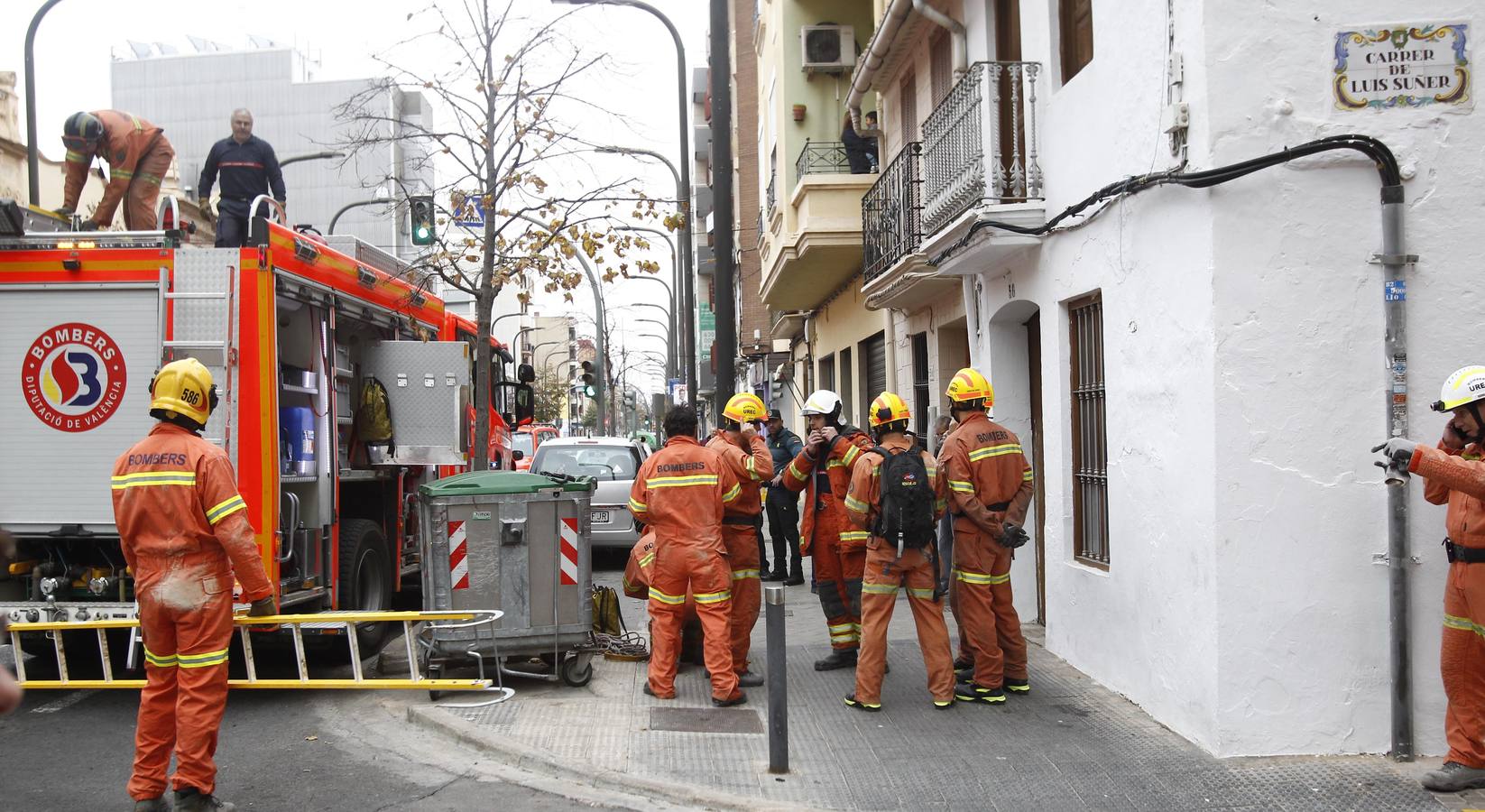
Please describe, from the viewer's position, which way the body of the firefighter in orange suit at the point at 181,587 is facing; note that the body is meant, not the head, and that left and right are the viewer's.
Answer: facing away from the viewer and to the right of the viewer

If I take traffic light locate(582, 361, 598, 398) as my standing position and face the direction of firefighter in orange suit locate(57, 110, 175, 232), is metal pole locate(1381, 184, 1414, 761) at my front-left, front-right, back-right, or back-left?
front-left

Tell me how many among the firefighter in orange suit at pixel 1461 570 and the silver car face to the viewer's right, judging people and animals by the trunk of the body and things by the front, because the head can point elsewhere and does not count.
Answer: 0

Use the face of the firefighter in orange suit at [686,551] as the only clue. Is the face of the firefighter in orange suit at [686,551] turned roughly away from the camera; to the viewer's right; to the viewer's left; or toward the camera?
away from the camera

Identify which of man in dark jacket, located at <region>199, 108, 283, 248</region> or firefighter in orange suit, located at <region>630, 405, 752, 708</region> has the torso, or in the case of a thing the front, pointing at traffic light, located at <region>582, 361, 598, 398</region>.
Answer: the firefighter in orange suit

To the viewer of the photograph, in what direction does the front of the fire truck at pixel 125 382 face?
facing away from the viewer and to the right of the viewer

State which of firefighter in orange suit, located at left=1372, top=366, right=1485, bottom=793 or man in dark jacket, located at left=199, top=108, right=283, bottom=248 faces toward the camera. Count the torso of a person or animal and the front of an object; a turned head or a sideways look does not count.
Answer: the man in dark jacket

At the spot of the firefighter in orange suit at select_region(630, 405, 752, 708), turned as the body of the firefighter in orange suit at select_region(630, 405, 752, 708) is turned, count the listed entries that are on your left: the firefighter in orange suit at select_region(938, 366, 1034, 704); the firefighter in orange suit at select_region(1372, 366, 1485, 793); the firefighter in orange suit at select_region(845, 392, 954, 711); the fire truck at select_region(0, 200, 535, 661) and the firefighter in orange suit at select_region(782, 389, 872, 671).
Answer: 1

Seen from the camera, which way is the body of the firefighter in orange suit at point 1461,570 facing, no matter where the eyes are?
to the viewer's left

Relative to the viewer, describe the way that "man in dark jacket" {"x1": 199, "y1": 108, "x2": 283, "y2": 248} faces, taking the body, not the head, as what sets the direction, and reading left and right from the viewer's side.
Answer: facing the viewer

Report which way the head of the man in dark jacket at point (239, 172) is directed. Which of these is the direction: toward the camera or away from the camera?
toward the camera

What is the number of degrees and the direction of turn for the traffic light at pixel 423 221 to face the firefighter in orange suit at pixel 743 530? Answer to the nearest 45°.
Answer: approximately 45° to its left

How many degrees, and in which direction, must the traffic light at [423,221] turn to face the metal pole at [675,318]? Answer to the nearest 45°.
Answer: approximately 180°

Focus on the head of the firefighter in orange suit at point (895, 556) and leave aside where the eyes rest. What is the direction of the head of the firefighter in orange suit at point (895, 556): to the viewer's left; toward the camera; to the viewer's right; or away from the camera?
away from the camera
